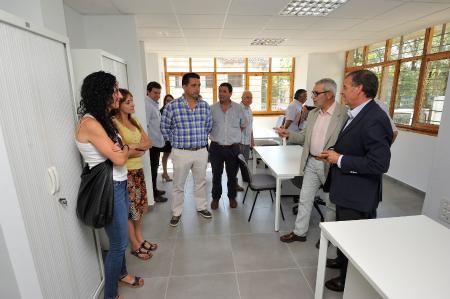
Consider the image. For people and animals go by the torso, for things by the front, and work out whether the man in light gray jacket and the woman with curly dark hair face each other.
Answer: yes

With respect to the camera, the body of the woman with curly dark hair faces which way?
to the viewer's right

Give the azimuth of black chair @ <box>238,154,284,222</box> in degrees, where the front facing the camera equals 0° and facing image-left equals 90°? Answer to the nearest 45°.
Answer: approximately 270°

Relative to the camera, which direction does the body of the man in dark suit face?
to the viewer's left

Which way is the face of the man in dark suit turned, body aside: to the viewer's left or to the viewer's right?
to the viewer's left

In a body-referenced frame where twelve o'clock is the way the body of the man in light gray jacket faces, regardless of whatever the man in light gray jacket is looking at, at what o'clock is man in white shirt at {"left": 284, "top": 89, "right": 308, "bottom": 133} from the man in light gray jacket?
The man in white shirt is roughly at 4 o'clock from the man in light gray jacket.

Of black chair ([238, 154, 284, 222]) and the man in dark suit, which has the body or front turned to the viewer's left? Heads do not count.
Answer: the man in dark suit

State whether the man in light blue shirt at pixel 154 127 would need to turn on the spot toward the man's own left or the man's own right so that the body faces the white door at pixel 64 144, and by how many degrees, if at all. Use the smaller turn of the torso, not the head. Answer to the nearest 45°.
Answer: approximately 90° to the man's own right
